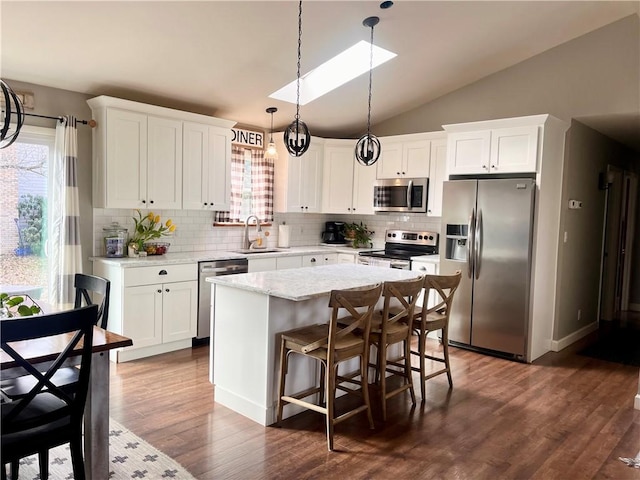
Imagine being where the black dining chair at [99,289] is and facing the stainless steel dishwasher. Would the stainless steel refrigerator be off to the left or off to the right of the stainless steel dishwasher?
right

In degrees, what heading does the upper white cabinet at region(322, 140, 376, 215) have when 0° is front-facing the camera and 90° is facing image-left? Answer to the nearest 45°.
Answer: approximately 0°

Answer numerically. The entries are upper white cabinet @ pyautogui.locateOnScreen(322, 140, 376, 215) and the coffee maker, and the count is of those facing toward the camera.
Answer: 2

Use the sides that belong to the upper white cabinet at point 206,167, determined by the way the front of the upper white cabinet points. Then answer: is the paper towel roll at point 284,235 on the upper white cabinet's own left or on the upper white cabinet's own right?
on the upper white cabinet's own left

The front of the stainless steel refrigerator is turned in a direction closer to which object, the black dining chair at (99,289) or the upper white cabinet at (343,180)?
the black dining chair

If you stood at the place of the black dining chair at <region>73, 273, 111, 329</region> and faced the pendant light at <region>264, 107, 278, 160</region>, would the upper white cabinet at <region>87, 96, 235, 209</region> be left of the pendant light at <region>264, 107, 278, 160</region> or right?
left

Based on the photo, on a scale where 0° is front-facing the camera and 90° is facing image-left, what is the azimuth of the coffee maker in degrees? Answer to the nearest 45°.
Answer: approximately 0°
